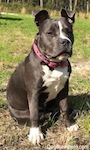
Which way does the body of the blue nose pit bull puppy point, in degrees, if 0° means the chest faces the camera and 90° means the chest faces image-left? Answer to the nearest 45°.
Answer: approximately 315°
